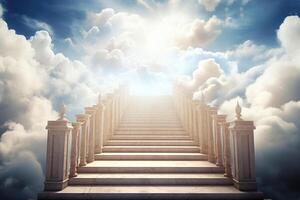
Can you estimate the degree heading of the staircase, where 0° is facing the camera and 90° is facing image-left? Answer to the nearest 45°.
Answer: approximately 0°
